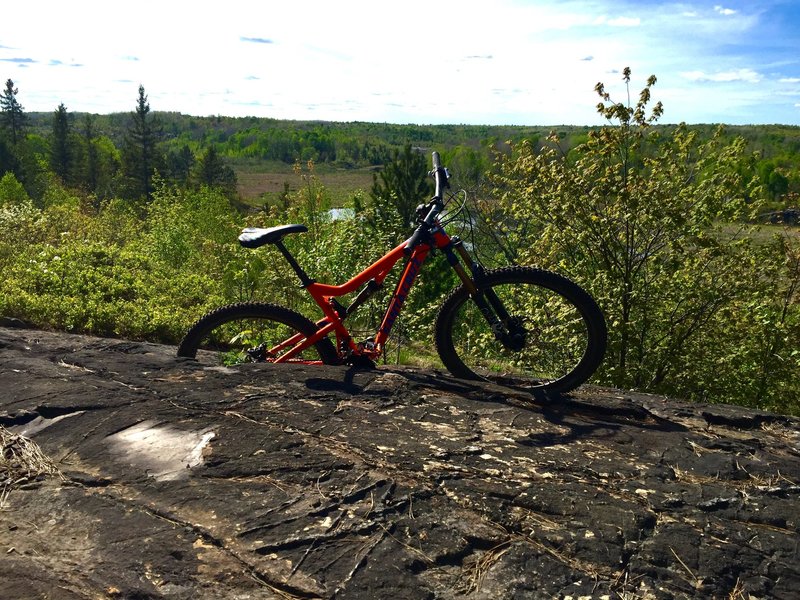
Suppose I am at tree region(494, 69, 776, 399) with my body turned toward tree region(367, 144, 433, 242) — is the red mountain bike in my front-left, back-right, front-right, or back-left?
back-left

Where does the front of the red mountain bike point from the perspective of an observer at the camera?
facing to the right of the viewer

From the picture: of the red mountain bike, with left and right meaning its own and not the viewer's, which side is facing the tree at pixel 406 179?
left

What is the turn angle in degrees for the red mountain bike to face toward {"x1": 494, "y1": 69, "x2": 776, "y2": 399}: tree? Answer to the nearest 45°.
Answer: approximately 45° to its left
